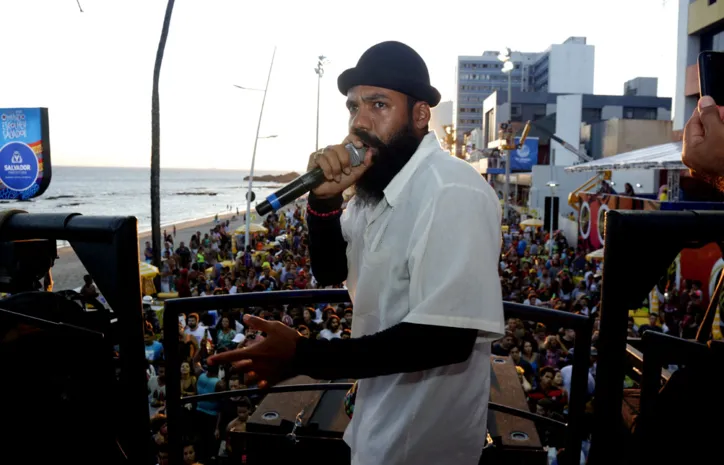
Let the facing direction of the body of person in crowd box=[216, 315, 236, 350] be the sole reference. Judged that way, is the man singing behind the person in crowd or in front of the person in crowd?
in front

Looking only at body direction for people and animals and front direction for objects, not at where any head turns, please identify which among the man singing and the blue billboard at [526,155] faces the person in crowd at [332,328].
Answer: the blue billboard

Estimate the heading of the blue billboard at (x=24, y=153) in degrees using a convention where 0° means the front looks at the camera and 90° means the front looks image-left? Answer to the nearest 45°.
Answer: approximately 0°

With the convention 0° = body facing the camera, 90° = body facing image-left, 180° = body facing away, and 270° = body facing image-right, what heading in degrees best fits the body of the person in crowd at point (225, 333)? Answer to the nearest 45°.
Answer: approximately 0°

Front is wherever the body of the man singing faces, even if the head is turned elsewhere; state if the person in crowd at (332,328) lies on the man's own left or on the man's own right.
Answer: on the man's own right

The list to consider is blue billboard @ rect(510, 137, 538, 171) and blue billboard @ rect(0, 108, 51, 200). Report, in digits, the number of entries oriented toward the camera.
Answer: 2
